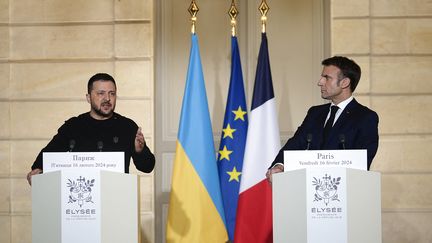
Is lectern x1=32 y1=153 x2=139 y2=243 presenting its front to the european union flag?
no

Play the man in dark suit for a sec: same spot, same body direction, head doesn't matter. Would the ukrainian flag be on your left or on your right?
on your right

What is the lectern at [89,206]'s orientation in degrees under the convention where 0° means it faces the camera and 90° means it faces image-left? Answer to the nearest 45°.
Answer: approximately 0°

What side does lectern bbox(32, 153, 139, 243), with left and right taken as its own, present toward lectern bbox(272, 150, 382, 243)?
left

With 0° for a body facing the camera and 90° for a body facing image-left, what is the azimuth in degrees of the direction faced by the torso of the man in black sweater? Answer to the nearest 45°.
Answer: approximately 0°

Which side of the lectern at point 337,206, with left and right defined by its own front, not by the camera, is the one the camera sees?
front

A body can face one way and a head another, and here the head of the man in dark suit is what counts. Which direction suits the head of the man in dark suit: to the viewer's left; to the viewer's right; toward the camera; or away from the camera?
to the viewer's left

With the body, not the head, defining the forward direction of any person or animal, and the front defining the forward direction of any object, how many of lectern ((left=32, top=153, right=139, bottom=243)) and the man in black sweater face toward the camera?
2

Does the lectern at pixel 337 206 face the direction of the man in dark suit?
no

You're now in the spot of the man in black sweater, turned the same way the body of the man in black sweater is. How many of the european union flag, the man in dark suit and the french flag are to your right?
0

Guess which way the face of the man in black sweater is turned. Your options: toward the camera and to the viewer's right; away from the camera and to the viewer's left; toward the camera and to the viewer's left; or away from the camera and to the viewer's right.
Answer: toward the camera and to the viewer's right

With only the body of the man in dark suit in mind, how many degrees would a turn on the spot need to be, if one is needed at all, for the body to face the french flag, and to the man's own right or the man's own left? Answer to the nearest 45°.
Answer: approximately 90° to the man's own right

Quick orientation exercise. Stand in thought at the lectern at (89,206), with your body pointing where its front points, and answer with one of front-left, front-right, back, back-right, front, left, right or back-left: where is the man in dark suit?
left

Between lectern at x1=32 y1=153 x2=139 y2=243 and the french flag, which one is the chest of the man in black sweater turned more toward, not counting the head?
the lectern

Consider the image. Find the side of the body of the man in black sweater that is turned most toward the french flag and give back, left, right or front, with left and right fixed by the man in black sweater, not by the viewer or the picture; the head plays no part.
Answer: left

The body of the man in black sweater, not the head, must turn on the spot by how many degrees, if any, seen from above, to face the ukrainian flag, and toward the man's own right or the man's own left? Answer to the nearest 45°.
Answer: approximately 135° to the man's own left

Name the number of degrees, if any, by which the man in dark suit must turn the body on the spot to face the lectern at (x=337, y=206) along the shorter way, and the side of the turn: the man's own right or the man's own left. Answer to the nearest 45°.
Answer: approximately 45° to the man's own left

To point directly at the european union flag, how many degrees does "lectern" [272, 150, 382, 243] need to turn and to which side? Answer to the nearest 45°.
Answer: approximately 135° to its right
